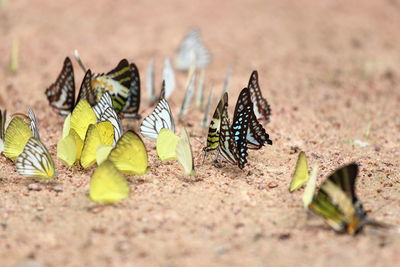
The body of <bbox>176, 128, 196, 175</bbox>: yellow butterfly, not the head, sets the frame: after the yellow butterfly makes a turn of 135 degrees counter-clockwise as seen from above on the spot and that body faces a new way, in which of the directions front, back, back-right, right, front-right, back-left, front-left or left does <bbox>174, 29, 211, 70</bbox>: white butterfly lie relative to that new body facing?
front

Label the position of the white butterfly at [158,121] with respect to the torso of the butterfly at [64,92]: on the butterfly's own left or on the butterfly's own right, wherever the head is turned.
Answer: on the butterfly's own right

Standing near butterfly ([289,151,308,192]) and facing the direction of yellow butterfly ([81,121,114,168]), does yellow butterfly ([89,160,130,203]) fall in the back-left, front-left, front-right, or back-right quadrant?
front-left

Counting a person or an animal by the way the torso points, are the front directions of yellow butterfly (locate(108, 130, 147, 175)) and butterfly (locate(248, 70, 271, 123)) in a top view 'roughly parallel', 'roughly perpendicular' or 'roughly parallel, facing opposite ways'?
roughly parallel, facing opposite ways

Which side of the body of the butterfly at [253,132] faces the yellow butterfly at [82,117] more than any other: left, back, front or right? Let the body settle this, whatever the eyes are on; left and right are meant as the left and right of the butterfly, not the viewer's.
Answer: front
